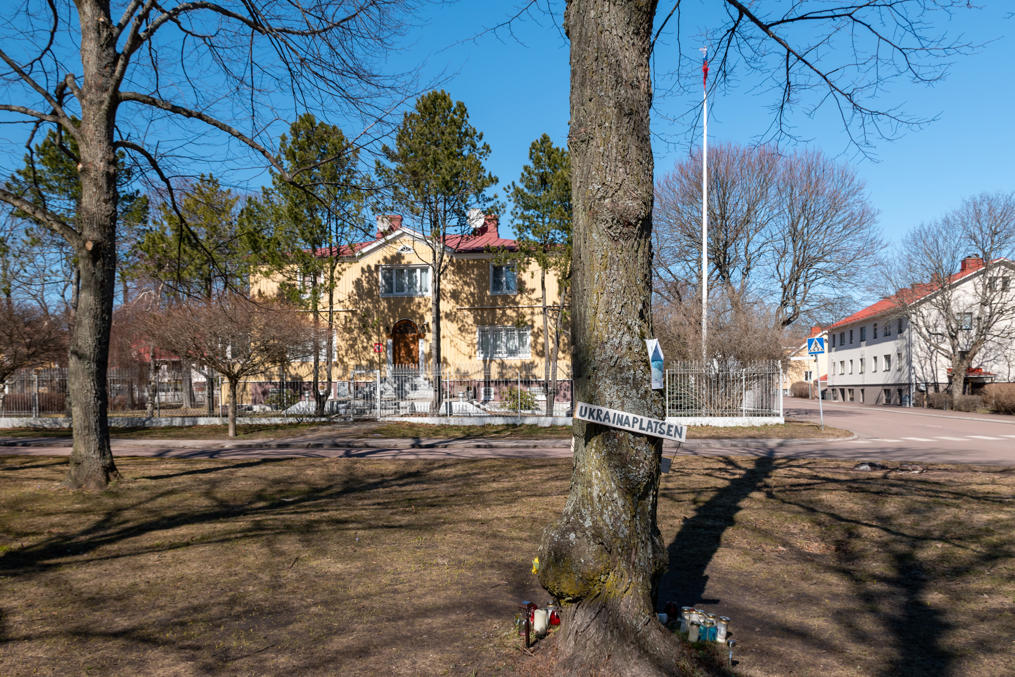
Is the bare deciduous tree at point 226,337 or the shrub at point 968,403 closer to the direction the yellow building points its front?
the bare deciduous tree

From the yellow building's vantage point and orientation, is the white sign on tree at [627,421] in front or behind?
in front

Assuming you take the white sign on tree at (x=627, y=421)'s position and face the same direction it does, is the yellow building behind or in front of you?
behind

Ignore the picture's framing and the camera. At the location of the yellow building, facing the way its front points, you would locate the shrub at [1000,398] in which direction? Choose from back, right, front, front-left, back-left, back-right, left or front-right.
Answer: left

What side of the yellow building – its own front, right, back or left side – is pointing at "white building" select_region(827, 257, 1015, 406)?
left

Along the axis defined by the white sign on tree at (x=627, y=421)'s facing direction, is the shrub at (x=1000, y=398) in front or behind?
behind

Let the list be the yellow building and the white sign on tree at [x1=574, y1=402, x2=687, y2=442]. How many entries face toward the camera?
2

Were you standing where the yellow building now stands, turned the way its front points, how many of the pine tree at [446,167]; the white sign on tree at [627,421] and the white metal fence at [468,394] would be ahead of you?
3

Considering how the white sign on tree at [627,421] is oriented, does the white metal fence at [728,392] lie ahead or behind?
behind

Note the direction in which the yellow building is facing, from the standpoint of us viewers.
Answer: facing the viewer

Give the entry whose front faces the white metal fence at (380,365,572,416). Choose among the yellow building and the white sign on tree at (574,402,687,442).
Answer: the yellow building

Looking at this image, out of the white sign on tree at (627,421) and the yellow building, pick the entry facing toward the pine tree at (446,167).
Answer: the yellow building

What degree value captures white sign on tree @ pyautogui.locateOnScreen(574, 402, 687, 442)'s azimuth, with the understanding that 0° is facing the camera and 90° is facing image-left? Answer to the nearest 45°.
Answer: approximately 0°

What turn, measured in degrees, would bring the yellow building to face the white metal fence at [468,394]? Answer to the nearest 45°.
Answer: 0° — it already faces it
